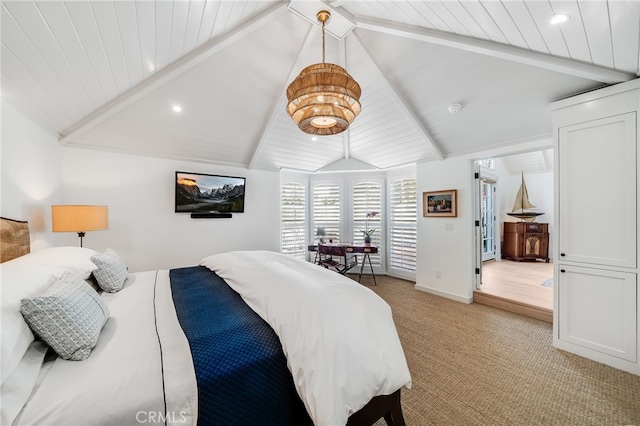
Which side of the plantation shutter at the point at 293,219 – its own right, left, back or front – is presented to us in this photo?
front

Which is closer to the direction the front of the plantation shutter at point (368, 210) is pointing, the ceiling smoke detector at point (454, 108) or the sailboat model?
the ceiling smoke detector

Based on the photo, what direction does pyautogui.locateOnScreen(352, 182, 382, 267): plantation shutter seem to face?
toward the camera

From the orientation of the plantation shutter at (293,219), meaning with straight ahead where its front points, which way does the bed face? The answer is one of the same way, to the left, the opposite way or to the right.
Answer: to the left

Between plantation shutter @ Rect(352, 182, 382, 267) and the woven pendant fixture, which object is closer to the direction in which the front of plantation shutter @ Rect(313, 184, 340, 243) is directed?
the woven pendant fixture

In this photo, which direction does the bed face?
to the viewer's right

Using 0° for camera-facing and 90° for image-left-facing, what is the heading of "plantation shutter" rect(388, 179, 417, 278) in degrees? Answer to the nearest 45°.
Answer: approximately 45°

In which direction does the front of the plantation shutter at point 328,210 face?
toward the camera

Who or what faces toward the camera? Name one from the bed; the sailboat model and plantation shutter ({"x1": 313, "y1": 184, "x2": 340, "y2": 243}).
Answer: the plantation shutter

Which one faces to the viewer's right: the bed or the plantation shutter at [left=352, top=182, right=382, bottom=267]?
the bed

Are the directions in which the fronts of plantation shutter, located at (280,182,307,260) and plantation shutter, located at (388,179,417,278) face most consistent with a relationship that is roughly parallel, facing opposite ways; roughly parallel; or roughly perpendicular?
roughly perpendicular

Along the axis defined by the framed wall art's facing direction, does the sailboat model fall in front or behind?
behind

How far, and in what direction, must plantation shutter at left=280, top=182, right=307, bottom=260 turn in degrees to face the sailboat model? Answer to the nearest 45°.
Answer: approximately 90° to its left

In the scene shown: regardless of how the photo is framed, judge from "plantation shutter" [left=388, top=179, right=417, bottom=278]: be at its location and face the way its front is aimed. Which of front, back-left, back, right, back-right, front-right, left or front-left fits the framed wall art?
left
